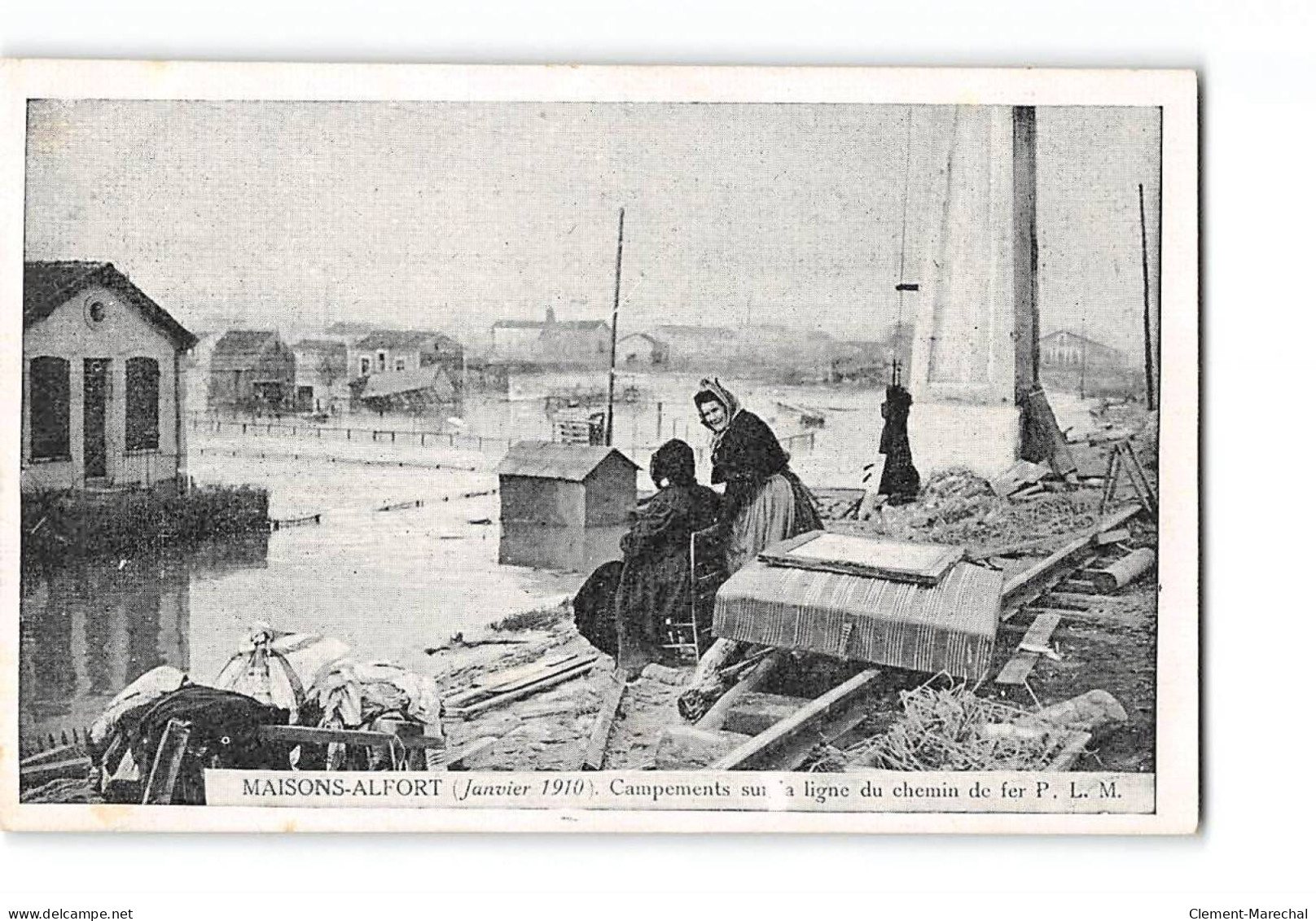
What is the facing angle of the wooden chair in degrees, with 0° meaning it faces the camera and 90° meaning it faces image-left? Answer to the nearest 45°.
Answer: approximately 135°

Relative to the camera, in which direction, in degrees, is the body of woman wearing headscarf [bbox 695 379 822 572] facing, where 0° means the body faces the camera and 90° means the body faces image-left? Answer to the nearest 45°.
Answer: approximately 45°
